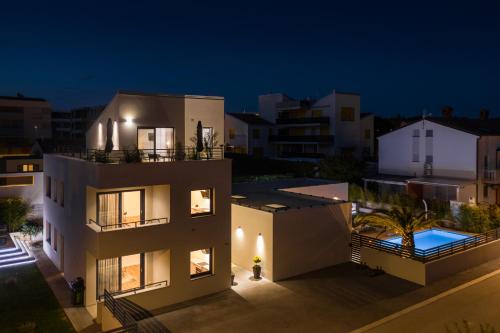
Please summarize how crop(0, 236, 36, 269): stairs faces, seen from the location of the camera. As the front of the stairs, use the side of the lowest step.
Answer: facing the viewer

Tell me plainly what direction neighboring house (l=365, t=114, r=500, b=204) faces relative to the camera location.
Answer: facing the viewer and to the left of the viewer

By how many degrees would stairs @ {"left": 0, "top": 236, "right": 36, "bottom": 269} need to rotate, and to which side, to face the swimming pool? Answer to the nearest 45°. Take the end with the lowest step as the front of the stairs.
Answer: approximately 90° to its left

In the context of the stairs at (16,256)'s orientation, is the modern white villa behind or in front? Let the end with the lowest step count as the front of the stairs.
in front

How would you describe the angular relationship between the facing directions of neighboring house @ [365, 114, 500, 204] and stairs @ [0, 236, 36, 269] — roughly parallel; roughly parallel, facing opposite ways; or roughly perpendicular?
roughly parallel

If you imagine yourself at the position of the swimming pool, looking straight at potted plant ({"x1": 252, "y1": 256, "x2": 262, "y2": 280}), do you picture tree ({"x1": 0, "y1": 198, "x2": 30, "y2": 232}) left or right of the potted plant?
right

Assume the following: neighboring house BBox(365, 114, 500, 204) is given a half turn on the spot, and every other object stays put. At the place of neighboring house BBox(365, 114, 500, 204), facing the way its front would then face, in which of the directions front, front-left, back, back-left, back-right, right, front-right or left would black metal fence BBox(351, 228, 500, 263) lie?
back-right

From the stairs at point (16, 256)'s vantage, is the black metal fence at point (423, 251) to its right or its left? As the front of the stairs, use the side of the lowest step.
on its left

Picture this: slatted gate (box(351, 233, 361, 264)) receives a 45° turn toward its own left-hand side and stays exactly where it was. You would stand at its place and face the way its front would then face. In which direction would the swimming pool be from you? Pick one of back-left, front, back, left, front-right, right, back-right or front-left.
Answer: left
